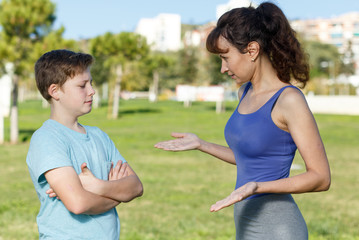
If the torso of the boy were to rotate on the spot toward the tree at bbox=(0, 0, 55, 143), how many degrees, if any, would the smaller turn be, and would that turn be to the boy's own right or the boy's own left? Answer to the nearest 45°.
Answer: approximately 135° to the boy's own left

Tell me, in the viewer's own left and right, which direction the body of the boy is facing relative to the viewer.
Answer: facing the viewer and to the right of the viewer

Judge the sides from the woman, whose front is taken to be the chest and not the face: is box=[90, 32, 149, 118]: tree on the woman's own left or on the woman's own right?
on the woman's own right

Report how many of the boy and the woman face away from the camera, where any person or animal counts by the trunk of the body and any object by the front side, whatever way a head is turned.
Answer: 0

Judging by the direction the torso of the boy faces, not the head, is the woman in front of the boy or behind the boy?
in front

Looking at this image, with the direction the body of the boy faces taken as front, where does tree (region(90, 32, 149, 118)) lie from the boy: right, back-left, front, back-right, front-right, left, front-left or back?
back-left

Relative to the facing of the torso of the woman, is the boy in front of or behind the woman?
in front

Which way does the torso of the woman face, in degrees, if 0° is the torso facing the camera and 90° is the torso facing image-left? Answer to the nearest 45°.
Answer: approximately 45°

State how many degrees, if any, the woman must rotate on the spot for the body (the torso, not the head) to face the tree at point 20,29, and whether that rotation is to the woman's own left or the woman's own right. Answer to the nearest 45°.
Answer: approximately 90° to the woman's own right

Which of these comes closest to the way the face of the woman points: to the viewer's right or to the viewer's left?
to the viewer's left
